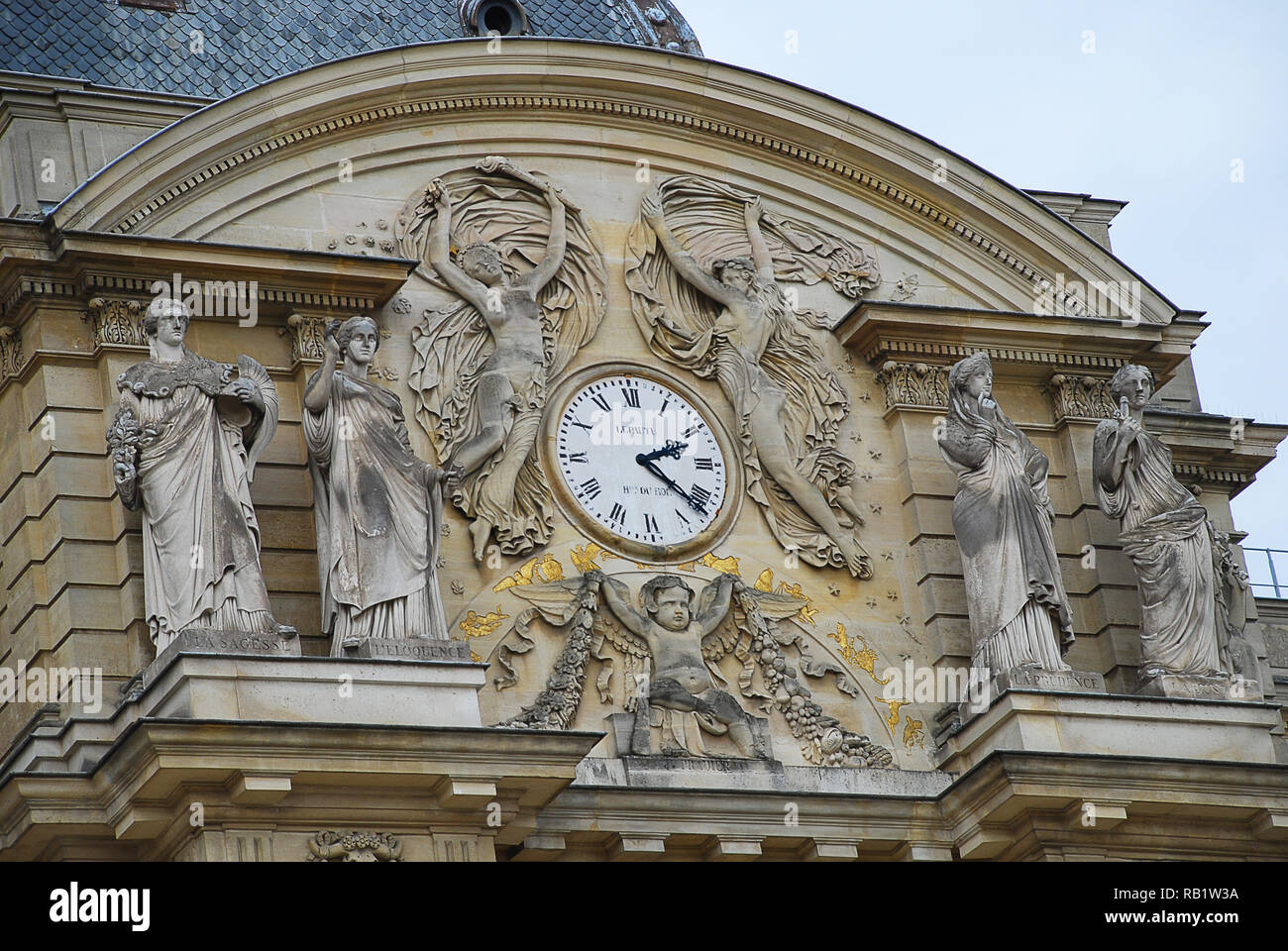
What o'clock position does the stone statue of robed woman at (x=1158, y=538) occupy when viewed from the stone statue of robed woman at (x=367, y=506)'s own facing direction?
the stone statue of robed woman at (x=1158, y=538) is roughly at 10 o'clock from the stone statue of robed woman at (x=367, y=506).

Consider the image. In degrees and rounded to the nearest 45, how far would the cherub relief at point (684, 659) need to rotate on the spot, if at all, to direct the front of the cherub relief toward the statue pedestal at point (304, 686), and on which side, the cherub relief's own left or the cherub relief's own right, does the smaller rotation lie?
approximately 45° to the cherub relief's own right

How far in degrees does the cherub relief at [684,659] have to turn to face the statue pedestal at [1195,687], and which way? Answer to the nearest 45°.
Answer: approximately 90° to its left

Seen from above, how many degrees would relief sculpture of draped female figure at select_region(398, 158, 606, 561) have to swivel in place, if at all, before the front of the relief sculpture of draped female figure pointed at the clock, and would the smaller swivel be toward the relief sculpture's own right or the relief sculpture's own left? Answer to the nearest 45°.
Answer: approximately 135° to the relief sculpture's own left

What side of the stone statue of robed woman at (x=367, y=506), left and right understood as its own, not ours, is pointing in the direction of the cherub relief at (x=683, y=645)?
left

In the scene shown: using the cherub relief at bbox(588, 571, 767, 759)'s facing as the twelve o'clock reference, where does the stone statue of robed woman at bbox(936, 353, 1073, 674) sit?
The stone statue of robed woman is roughly at 9 o'clock from the cherub relief.

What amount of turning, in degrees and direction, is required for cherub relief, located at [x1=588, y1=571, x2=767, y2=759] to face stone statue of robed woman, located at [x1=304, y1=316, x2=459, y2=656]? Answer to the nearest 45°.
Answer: approximately 45° to its right

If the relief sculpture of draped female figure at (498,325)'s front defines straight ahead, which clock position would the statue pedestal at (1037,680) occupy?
The statue pedestal is roughly at 9 o'clock from the relief sculpture of draped female figure.

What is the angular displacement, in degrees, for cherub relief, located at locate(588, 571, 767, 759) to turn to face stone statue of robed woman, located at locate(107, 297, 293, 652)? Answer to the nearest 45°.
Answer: approximately 45° to its right

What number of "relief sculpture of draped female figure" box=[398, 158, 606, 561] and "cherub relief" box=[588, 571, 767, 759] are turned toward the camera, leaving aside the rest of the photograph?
2

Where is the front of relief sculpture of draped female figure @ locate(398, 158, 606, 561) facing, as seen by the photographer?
facing the viewer

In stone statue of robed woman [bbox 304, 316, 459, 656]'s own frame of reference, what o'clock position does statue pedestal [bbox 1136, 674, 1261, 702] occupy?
The statue pedestal is roughly at 10 o'clock from the stone statue of robed woman.

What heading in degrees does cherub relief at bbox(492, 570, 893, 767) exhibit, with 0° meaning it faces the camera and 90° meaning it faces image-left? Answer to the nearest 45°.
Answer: approximately 0°

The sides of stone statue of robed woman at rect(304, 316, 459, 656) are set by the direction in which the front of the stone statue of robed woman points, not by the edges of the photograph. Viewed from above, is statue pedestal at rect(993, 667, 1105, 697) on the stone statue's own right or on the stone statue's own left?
on the stone statue's own left

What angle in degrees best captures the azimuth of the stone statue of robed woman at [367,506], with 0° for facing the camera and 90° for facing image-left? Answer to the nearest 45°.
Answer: approximately 315°

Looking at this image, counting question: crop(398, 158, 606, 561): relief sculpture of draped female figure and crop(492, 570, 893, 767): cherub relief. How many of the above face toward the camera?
2
